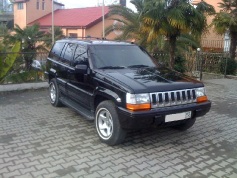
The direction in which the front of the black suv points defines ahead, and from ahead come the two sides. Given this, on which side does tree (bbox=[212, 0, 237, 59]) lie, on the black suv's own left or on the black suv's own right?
on the black suv's own left

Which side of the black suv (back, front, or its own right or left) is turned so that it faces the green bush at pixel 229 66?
left

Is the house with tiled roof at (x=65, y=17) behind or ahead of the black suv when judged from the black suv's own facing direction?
behind

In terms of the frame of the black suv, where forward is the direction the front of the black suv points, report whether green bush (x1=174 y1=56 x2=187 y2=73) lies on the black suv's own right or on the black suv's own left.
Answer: on the black suv's own left

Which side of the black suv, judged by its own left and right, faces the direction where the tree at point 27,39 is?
back

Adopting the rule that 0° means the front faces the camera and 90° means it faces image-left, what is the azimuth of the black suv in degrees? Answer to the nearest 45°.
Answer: approximately 315°

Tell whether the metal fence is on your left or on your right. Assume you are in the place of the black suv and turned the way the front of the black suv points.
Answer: on your left

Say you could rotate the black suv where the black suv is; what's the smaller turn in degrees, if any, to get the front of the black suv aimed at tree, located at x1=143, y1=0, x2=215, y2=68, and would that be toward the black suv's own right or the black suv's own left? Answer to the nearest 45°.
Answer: approximately 135° to the black suv's own left
